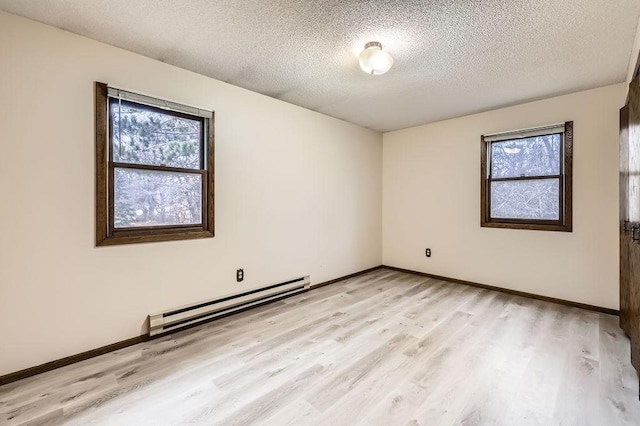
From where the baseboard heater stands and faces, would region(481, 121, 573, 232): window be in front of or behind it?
in front

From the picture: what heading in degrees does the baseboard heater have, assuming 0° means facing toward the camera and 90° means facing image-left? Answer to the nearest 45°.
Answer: approximately 315°
